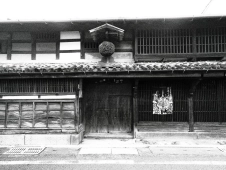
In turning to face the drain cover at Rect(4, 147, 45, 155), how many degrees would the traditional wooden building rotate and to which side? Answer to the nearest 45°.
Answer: approximately 45° to its right

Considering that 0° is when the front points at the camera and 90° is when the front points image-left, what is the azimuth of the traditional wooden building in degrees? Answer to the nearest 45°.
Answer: approximately 0°
